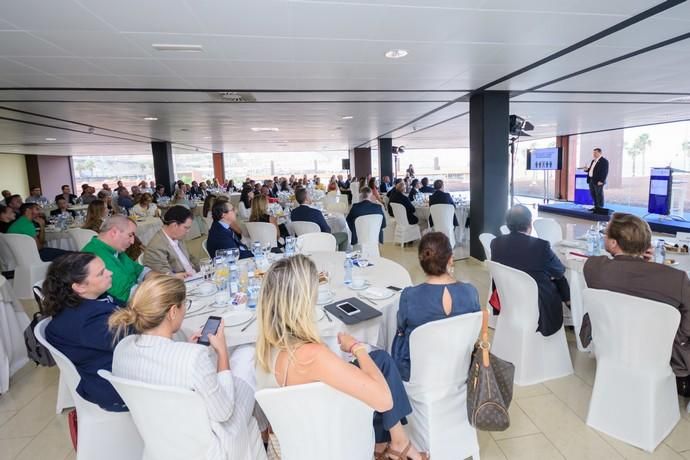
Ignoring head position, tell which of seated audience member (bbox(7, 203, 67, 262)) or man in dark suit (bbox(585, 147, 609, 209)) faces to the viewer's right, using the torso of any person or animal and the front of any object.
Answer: the seated audience member

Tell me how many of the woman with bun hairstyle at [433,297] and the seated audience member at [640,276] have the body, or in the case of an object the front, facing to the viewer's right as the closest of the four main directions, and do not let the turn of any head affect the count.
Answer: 0

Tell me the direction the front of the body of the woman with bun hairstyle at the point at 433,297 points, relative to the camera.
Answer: away from the camera

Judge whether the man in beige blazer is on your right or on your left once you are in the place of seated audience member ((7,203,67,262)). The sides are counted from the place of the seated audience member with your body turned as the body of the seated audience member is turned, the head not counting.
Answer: on your right

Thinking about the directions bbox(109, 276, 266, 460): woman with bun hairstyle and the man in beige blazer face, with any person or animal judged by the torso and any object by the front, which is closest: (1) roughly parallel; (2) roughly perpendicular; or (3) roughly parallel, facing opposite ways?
roughly perpendicular

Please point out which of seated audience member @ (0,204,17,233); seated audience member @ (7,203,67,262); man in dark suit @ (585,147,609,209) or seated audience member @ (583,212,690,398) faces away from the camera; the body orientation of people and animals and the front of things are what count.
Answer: seated audience member @ (583,212,690,398)

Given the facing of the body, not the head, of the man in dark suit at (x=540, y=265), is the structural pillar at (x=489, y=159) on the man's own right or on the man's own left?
on the man's own left

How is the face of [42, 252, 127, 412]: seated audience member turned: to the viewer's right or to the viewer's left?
to the viewer's right

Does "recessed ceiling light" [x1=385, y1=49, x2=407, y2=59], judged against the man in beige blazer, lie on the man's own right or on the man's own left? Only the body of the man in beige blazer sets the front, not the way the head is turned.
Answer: on the man's own left

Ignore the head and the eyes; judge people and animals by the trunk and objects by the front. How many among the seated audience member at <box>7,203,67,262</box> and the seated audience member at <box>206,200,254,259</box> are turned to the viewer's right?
2

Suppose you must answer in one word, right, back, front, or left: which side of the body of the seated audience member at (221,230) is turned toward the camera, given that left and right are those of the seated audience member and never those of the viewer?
right

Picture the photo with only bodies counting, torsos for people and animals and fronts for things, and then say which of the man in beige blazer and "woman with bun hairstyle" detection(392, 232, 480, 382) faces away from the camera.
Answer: the woman with bun hairstyle

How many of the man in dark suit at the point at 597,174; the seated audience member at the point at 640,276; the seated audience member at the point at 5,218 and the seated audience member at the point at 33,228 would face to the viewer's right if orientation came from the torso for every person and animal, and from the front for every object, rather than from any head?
2

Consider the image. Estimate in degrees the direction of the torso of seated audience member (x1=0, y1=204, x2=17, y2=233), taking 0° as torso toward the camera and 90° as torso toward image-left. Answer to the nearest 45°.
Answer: approximately 270°

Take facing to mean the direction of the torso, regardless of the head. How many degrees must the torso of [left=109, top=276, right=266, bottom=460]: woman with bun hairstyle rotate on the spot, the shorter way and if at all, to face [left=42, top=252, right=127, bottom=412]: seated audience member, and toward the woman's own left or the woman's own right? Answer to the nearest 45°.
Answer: approximately 90° to the woman's own left

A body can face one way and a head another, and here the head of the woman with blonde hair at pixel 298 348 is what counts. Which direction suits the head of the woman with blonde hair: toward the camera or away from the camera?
away from the camera

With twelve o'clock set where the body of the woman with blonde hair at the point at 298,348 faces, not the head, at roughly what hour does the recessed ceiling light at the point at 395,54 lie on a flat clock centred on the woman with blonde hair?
The recessed ceiling light is roughly at 11 o'clock from the woman with blonde hair.

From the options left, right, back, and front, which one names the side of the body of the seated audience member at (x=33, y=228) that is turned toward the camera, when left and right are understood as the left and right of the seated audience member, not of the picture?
right

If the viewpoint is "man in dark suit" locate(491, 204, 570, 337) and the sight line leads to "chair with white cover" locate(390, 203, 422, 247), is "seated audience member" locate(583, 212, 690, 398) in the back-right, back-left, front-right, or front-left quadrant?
back-right

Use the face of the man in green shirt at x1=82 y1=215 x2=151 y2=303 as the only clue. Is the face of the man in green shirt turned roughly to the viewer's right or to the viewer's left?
to the viewer's right
